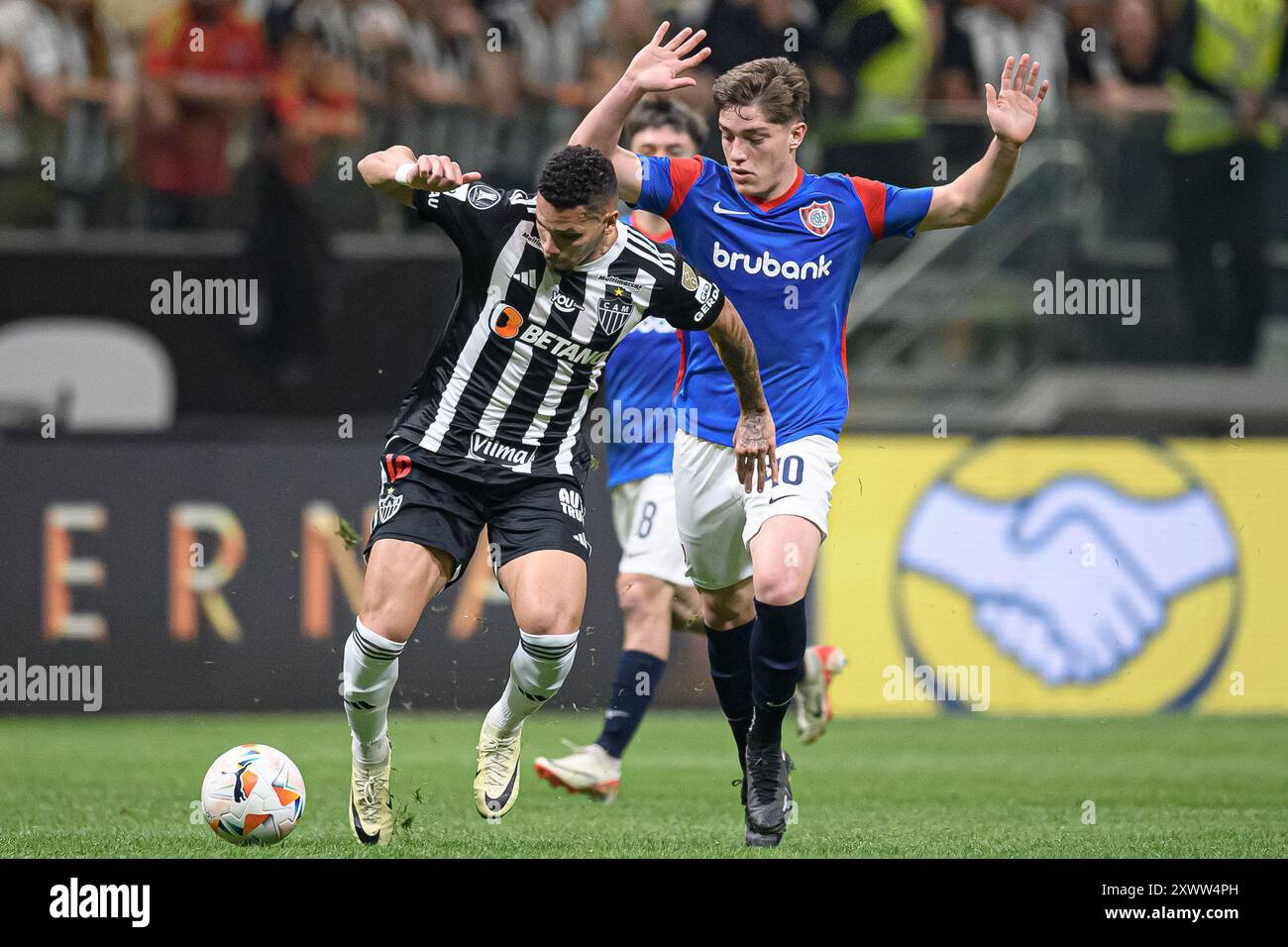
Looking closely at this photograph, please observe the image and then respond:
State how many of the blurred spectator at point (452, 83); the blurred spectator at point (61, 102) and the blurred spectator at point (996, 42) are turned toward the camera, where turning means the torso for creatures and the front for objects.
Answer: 3

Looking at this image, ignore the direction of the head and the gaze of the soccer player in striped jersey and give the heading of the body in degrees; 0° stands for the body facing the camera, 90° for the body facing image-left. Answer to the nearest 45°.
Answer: approximately 0°

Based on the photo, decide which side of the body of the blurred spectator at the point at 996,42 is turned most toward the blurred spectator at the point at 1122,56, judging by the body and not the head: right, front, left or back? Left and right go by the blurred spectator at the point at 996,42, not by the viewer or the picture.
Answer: left

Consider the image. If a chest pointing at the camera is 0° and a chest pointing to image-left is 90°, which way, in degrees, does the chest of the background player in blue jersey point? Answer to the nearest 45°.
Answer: approximately 45°

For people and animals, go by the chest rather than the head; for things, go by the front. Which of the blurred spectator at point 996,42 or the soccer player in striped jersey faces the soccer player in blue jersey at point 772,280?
the blurred spectator

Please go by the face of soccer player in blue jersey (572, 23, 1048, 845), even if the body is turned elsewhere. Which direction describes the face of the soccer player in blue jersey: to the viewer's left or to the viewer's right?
to the viewer's left

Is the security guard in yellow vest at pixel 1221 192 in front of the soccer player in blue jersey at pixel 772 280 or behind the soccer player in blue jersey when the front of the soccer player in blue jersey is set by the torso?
behind

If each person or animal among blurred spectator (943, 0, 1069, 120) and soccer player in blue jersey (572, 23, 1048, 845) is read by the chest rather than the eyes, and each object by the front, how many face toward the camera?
2

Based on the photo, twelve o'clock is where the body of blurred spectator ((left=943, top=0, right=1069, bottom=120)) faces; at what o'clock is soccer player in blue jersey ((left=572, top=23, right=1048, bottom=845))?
The soccer player in blue jersey is roughly at 12 o'clock from the blurred spectator.

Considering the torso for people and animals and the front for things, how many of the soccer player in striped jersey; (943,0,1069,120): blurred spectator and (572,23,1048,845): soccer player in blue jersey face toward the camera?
3
